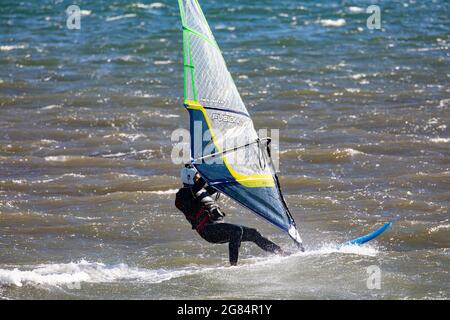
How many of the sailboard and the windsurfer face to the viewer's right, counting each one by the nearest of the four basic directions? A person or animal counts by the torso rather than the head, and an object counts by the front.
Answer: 2

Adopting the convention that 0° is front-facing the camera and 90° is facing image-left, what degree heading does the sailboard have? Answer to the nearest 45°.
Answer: approximately 270°

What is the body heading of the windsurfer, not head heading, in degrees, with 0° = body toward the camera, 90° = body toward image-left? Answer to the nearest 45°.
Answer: approximately 270°

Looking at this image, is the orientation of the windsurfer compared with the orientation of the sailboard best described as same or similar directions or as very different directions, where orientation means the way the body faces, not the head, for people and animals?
same or similar directions
